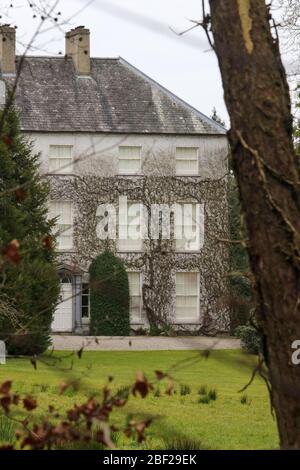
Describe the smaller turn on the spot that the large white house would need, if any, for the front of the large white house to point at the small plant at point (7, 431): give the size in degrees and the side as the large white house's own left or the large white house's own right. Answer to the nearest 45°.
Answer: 0° — it already faces it

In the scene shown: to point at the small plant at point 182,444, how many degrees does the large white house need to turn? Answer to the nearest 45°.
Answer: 0° — it already faces it

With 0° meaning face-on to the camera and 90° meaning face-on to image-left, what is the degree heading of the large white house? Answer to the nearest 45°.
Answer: approximately 0°

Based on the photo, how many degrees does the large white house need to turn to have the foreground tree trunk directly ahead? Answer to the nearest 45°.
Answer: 0° — it already faces it

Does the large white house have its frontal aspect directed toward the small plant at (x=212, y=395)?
yes

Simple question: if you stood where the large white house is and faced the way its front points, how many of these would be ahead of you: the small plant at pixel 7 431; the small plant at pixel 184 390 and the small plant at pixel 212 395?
3

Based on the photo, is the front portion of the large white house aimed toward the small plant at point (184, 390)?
yes

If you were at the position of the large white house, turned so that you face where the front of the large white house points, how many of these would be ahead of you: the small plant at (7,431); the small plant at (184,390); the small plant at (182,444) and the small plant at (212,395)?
4
